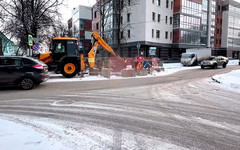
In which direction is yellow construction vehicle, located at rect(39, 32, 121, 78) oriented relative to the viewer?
to the viewer's left

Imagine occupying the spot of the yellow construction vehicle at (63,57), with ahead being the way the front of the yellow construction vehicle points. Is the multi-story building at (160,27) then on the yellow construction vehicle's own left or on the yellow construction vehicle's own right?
on the yellow construction vehicle's own right

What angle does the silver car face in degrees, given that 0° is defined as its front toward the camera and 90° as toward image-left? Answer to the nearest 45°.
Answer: approximately 45°

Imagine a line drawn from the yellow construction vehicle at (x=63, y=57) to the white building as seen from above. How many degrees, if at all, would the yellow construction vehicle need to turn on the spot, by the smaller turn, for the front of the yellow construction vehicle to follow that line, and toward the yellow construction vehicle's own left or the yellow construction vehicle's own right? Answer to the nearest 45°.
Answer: approximately 135° to the yellow construction vehicle's own right

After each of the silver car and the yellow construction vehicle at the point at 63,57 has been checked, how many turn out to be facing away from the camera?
0

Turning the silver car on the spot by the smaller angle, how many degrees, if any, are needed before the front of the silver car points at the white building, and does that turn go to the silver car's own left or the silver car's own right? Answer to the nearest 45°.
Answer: approximately 90° to the silver car's own right

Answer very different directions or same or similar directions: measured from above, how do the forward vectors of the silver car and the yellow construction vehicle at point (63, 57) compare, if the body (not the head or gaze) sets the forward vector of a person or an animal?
same or similar directions

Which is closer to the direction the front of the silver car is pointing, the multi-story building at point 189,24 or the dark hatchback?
the dark hatchback

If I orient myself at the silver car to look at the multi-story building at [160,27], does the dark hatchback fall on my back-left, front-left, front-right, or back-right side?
back-left

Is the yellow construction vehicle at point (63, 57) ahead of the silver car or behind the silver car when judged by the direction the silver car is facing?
ahead

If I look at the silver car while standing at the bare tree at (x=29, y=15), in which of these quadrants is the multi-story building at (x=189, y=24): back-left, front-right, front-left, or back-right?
front-left

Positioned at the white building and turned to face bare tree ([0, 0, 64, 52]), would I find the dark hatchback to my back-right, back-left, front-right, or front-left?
front-left
